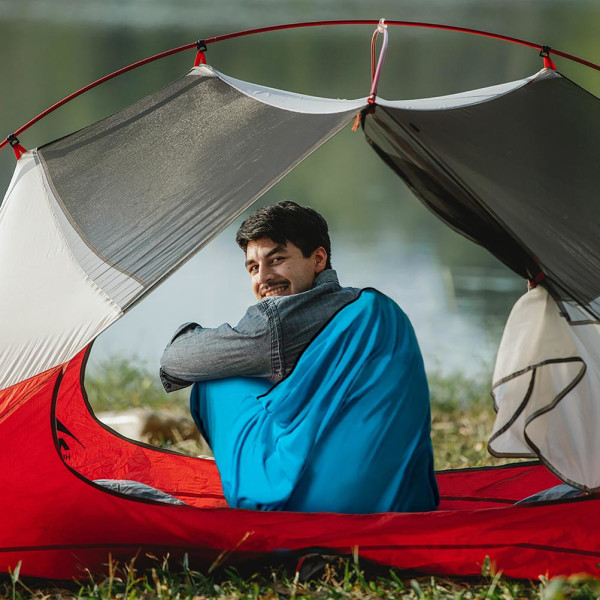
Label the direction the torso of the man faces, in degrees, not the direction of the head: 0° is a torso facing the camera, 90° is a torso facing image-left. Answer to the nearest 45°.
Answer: approximately 90°

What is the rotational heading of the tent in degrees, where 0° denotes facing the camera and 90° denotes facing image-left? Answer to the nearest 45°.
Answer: approximately 0°
